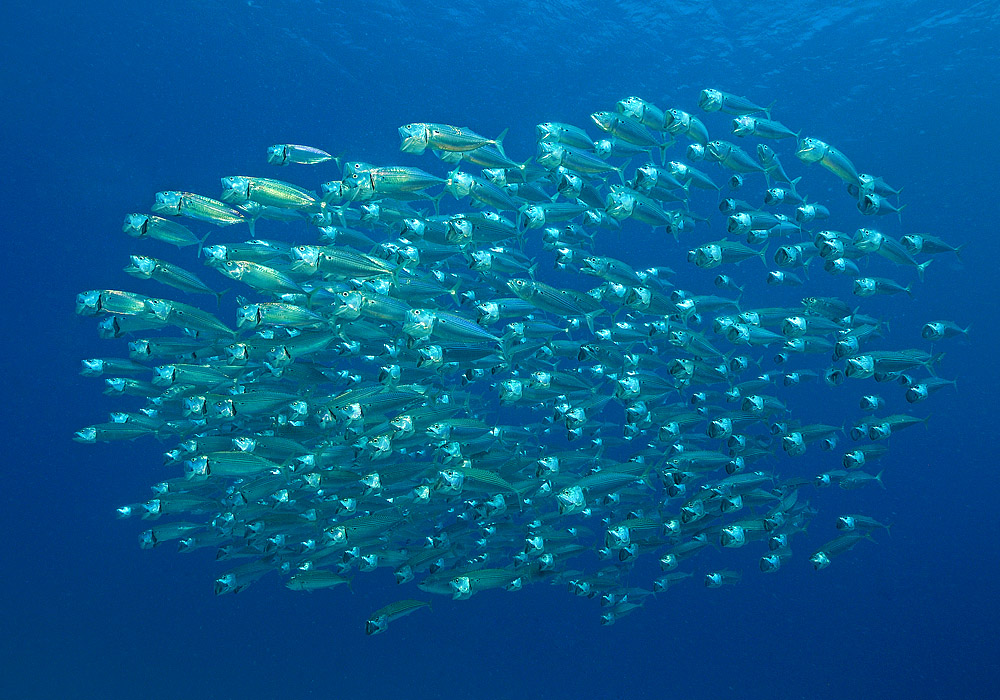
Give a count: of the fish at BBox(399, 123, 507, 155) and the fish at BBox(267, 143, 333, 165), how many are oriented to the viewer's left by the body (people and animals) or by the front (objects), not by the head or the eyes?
2

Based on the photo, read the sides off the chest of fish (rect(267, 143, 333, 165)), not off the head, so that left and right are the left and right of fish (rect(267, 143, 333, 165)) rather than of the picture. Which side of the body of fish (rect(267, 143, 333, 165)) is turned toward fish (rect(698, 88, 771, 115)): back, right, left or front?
back

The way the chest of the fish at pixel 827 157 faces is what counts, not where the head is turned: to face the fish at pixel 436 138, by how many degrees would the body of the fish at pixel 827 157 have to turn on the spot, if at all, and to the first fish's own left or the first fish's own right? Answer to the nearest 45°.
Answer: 0° — it already faces it

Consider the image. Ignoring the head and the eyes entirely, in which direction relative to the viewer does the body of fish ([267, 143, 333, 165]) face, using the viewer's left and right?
facing to the left of the viewer

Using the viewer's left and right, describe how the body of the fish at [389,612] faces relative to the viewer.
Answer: facing the viewer and to the left of the viewer

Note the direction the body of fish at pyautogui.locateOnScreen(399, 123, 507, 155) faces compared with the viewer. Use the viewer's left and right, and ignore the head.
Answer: facing to the left of the viewer

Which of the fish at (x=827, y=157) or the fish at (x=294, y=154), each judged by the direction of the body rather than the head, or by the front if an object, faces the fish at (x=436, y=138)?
the fish at (x=827, y=157)
